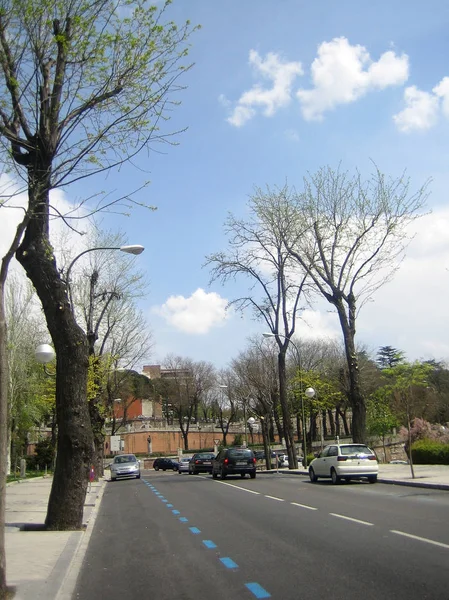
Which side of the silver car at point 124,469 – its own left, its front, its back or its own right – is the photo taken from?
front

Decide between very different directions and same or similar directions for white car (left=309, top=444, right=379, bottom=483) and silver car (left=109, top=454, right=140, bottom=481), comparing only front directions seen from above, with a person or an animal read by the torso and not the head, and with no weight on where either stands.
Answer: very different directions

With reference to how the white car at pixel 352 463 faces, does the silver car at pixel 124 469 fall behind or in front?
in front

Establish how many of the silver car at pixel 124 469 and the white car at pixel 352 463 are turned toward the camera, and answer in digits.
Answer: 1

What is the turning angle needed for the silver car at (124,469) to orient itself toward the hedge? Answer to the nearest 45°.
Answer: approximately 45° to its left

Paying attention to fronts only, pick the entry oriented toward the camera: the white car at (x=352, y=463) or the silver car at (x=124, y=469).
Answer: the silver car at (x=124, y=469)

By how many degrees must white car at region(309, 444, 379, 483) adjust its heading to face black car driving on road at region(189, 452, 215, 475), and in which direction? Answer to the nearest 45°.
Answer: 0° — it already faces it

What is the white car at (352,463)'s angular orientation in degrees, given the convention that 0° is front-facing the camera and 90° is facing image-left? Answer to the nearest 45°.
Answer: approximately 135°

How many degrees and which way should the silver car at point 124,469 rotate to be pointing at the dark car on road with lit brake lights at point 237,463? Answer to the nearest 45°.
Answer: approximately 45° to its left
